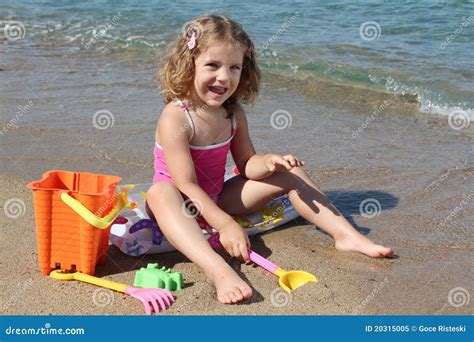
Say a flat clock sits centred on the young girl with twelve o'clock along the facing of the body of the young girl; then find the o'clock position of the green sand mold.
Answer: The green sand mold is roughly at 2 o'clock from the young girl.

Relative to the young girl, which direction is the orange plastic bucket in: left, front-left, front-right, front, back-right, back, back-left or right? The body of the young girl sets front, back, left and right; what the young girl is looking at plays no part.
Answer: right

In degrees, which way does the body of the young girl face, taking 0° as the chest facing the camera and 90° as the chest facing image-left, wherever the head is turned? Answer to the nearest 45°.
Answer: approximately 315°

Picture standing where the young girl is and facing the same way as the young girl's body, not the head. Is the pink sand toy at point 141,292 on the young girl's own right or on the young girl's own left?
on the young girl's own right
